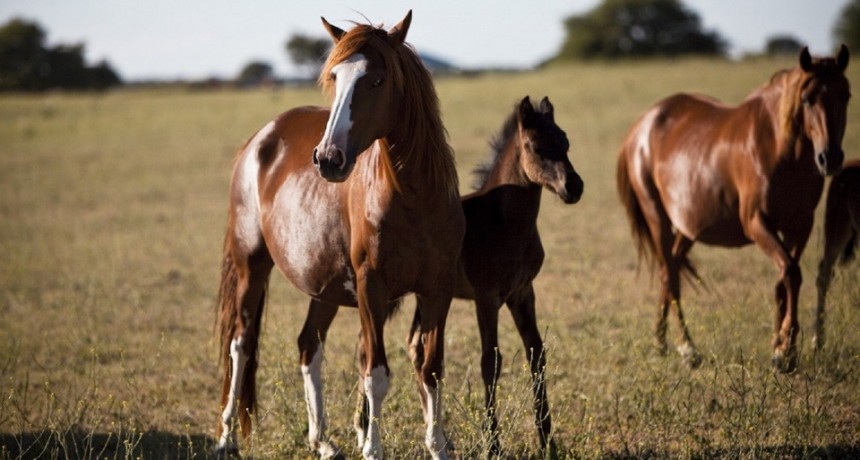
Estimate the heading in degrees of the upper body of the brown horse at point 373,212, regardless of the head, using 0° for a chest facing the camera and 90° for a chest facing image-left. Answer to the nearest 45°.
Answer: approximately 315°

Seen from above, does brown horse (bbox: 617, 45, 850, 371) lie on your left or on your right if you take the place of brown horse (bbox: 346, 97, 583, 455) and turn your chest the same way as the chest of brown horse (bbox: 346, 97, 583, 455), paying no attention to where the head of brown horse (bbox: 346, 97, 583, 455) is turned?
on your left

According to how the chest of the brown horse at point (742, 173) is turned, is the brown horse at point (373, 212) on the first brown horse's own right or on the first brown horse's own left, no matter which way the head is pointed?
on the first brown horse's own right

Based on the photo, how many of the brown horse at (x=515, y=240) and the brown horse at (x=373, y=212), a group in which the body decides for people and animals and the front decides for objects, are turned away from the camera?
0

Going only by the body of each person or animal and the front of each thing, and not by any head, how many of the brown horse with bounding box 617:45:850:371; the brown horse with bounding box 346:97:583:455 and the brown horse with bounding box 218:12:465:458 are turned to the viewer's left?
0

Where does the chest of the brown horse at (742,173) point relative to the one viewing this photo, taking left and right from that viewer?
facing the viewer and to the right of the viewer

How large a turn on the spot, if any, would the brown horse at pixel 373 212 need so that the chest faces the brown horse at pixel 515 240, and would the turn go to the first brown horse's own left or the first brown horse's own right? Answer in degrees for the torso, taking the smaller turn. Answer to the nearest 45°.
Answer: approximately 90° to the first brown horse's own left
